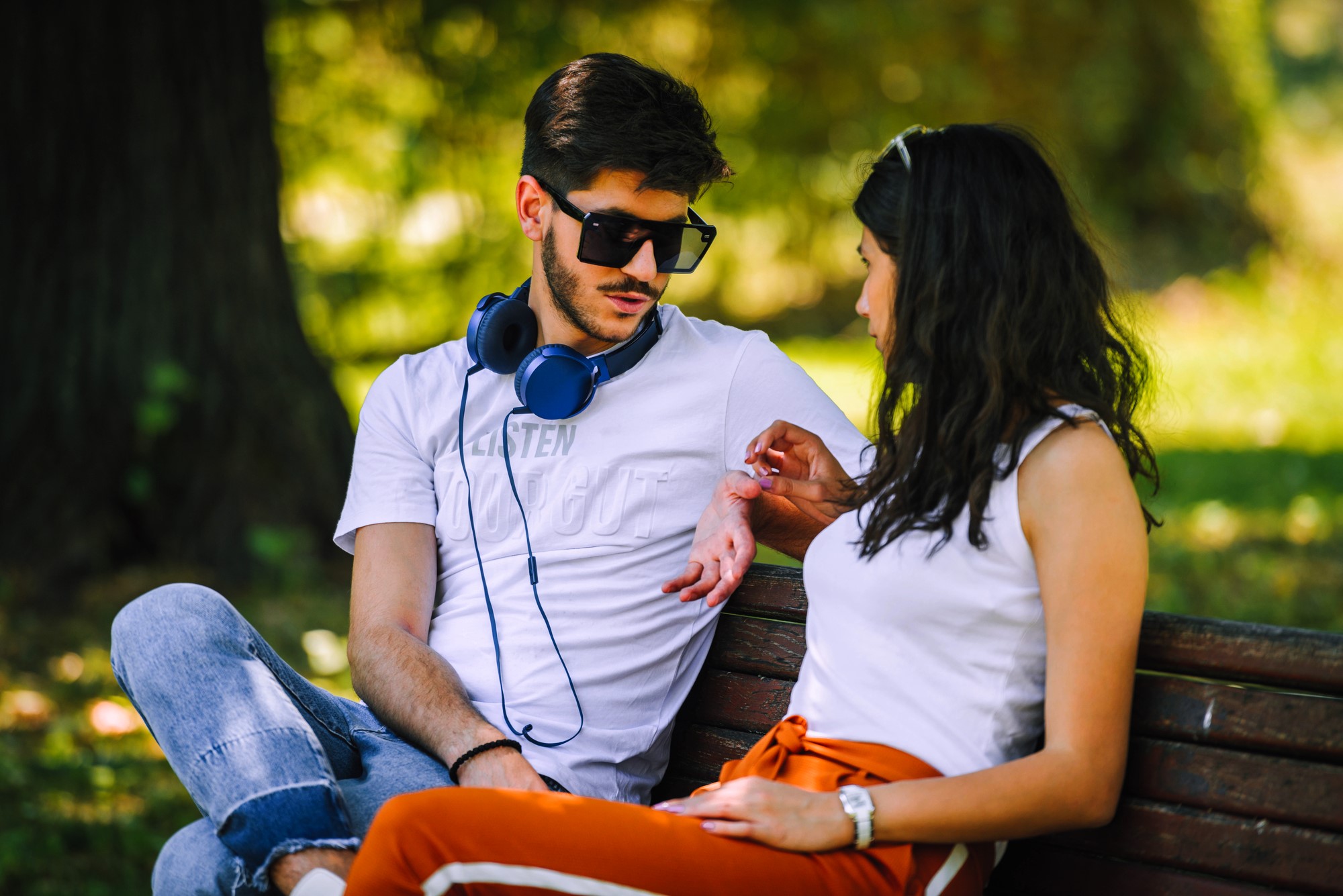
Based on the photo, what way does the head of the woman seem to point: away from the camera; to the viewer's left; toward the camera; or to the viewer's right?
to the viewer's left

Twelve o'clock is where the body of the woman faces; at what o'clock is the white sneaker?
The white sneaker is roughly at 12 o'clock from the woman.

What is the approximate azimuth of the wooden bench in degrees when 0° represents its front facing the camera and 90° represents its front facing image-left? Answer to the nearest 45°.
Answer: approximately 45°

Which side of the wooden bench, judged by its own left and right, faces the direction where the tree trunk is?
right

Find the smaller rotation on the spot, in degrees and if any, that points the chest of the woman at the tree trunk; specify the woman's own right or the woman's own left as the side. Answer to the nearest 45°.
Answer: approximately 45° to the woman's own right

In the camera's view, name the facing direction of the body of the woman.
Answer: to the viewer's left

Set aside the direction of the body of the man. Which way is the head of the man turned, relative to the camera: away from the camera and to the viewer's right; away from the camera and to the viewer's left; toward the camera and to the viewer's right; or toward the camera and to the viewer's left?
toward the camera and to the viewer's right
